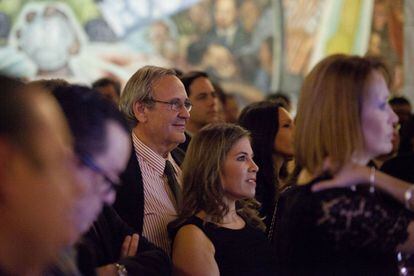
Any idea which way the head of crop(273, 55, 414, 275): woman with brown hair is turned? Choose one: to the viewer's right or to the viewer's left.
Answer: to the viewer's right

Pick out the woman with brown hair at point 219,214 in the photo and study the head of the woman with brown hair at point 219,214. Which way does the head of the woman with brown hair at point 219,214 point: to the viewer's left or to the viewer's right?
to the viewer's right

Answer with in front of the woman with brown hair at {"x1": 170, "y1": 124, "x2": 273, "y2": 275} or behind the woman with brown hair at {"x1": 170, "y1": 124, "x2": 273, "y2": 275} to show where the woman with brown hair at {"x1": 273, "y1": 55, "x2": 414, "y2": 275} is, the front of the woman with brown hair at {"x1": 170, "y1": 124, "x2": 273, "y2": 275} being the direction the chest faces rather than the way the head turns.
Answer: in front

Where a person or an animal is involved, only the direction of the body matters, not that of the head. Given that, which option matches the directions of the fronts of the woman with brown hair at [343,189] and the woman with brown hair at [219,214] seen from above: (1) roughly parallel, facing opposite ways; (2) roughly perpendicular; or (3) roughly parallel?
roughly perpendicular

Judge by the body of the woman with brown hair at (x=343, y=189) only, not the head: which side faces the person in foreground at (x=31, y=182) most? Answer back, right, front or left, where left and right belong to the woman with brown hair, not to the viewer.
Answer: back

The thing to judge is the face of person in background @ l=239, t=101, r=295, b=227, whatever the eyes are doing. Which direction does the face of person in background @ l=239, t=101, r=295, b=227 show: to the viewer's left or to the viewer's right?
to the viewer's right

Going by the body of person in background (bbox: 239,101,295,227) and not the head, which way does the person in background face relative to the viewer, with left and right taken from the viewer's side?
facing to the right of the viewer

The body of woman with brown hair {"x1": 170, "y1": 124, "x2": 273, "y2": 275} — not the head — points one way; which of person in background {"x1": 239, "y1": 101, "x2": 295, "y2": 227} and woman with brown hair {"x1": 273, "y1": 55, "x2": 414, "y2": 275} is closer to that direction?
the woman with brown hair

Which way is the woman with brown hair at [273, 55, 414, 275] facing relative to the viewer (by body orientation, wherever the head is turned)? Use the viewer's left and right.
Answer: facing away from the viewer and to the right of the viewer

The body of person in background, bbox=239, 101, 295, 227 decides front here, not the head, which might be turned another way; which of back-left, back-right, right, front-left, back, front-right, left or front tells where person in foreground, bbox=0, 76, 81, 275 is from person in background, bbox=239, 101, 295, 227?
right

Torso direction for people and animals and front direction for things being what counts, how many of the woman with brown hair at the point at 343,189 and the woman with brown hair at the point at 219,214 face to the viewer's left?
0
